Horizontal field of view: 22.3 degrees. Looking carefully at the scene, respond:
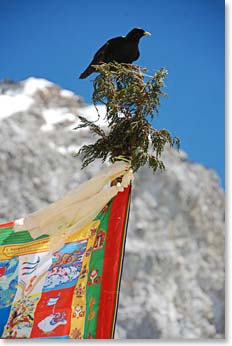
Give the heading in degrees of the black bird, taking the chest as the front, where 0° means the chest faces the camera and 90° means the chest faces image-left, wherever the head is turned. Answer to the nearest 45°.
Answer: approximately 270°
